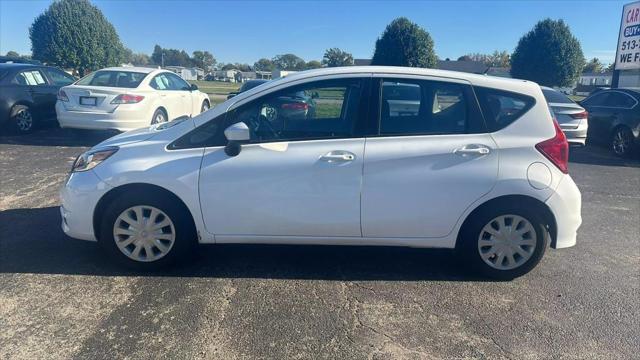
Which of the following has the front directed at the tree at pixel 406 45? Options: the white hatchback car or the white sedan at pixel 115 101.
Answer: the white sedan

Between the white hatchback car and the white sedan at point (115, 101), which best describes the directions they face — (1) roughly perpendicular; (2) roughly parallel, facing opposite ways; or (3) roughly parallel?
roughly perpendicular

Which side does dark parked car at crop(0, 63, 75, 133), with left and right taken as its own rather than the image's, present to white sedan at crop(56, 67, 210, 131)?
right

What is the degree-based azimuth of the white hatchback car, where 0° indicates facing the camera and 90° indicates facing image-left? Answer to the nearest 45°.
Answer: approximately 90°

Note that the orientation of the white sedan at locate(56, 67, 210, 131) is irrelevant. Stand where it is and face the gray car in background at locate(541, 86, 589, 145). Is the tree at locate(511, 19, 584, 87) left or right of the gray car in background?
left

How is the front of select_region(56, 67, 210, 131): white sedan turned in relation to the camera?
facing away from the viewer and to the right of the viewer

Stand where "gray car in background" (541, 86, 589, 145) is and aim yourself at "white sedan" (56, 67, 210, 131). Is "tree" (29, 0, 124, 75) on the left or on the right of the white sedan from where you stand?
right

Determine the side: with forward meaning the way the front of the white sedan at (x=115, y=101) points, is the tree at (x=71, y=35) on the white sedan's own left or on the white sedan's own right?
on the white sedan's own left

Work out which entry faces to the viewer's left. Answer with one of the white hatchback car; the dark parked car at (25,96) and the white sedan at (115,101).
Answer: the white hatchback car

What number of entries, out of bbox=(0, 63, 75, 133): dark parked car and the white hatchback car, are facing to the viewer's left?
1

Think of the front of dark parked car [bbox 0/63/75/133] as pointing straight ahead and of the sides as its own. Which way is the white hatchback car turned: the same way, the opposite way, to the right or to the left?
to the left

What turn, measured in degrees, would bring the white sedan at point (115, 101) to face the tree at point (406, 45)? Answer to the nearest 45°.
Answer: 0° — it already faces it

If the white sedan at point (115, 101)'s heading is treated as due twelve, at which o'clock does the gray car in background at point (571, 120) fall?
The gray car in background is roughly at 2 o'clock from the white sedan.

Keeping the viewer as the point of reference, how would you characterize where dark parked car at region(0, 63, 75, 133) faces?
facing away from the viewer and to the right of the viewer
